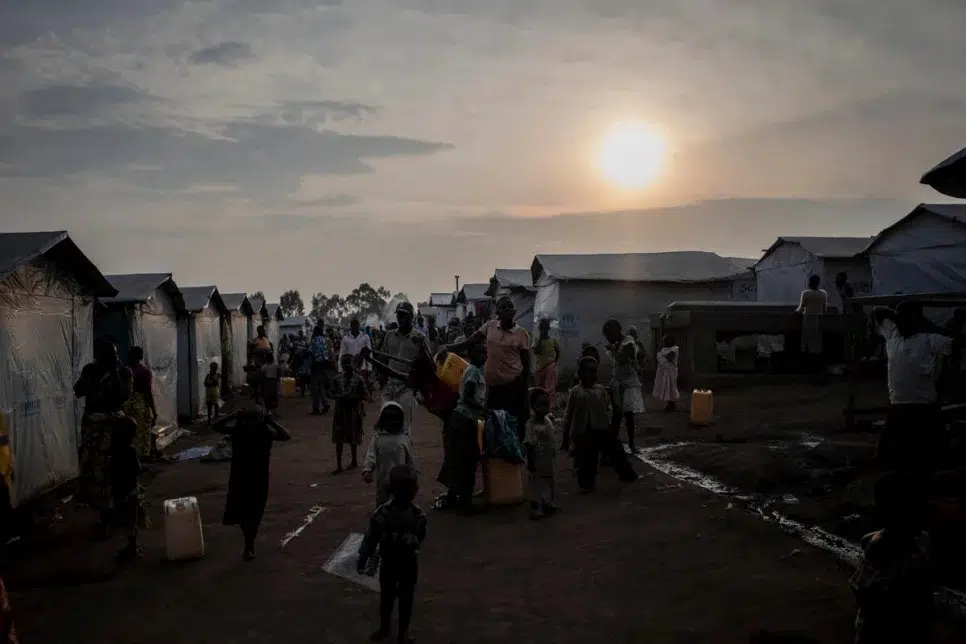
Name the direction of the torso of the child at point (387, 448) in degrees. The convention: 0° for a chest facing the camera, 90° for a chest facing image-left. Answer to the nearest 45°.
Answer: approximately 0°

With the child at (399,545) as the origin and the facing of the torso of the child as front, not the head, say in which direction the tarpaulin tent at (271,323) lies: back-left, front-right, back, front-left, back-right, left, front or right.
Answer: back

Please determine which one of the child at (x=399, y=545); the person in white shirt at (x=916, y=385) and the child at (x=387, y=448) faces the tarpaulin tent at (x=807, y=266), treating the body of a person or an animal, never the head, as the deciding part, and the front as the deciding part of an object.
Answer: the person in white shirt

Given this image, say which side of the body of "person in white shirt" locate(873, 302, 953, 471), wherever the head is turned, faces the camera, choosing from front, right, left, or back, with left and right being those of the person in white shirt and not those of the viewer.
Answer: back

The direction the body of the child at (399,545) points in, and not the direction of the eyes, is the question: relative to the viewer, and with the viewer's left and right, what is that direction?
facing the viewer

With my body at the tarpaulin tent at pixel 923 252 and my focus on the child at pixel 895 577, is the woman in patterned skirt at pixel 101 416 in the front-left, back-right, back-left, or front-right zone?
front-right

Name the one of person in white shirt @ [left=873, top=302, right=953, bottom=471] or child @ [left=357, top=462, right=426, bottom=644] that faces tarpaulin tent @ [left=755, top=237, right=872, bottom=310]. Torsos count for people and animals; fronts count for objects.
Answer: the person in white shirt

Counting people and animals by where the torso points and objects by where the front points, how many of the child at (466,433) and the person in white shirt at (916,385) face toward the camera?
0

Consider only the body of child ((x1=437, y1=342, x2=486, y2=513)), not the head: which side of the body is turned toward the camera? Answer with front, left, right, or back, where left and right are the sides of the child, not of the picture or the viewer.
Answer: right

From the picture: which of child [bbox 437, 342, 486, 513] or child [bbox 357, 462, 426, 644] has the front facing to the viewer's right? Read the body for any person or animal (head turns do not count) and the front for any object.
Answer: child [bbox 437, 342, 486, 513]

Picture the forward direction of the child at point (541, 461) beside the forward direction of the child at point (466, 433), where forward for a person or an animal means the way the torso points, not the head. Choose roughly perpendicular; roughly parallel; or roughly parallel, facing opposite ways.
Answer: roughly perpendicular
